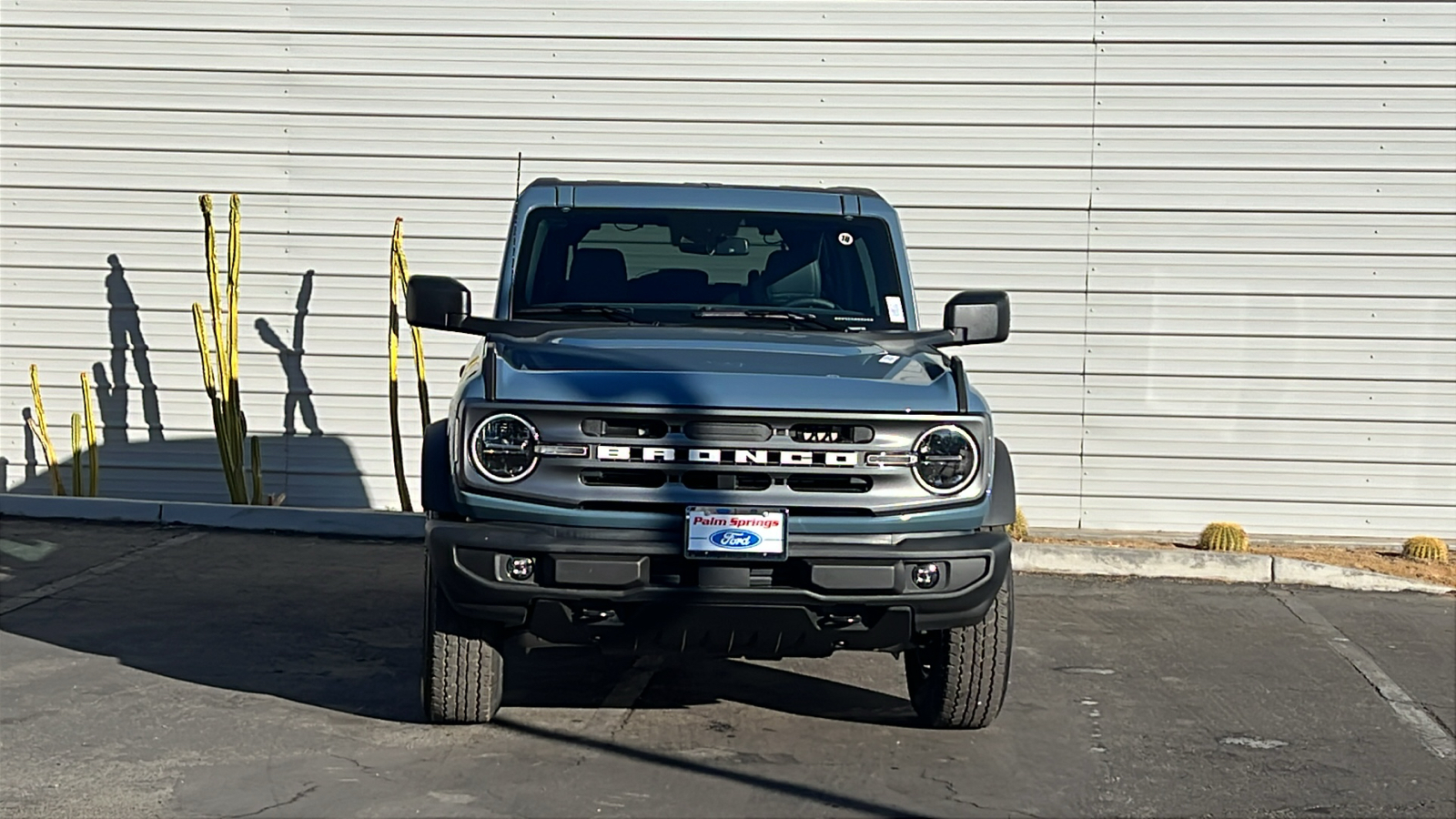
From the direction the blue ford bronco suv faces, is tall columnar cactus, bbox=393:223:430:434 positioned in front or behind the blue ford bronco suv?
behind

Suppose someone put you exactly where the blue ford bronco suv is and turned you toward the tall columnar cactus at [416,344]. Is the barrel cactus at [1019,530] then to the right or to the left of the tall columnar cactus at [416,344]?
right

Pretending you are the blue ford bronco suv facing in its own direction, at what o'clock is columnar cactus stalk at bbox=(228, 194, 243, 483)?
The columnar cactus stalk is roughly at 5 o'clock from the blue ford bronco suv.

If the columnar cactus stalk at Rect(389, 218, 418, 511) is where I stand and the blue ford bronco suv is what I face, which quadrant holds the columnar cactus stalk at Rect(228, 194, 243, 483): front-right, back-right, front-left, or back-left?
back-right

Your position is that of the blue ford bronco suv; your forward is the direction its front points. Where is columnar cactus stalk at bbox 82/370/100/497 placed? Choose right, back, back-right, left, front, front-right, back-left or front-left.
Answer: back-right

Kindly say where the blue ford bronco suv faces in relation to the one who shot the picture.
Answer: facing the viewer

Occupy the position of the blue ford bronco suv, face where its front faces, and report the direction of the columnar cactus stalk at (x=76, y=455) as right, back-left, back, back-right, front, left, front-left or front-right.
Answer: back-right

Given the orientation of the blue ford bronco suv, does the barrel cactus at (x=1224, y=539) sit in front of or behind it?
behind

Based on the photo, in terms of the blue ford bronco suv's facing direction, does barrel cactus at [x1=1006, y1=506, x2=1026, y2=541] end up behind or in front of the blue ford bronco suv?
behind

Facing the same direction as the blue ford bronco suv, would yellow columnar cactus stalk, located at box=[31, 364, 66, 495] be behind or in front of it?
behind

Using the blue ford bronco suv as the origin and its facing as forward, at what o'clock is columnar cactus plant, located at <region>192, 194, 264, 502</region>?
The columnar cactus plant is roughly at 5 o'clock from the blue ford bronco suv.
